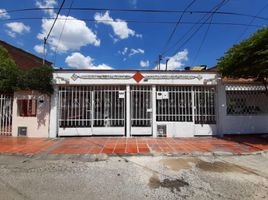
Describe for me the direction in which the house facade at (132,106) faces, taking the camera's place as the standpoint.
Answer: facing the viewer

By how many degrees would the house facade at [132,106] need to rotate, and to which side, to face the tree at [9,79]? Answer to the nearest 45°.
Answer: approximately 90° to its right

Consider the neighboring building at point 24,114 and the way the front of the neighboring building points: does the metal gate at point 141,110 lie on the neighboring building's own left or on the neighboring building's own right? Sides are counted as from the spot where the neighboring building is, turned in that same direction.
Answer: on the neighboring building's own left

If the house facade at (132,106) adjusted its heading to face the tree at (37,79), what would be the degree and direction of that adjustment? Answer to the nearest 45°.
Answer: approximately 90° to its right

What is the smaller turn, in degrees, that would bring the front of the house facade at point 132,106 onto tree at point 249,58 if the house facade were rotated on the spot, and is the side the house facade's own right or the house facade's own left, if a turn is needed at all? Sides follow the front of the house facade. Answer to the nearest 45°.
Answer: approximately 90° to the house facade's own left

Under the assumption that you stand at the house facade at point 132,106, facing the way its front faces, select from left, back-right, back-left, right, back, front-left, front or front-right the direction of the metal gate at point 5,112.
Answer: right

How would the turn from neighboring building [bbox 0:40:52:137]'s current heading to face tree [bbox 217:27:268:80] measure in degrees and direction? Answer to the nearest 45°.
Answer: approximately 45° to its left

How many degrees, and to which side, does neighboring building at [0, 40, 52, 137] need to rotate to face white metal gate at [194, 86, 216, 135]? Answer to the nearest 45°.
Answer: approximately 45° to its left
